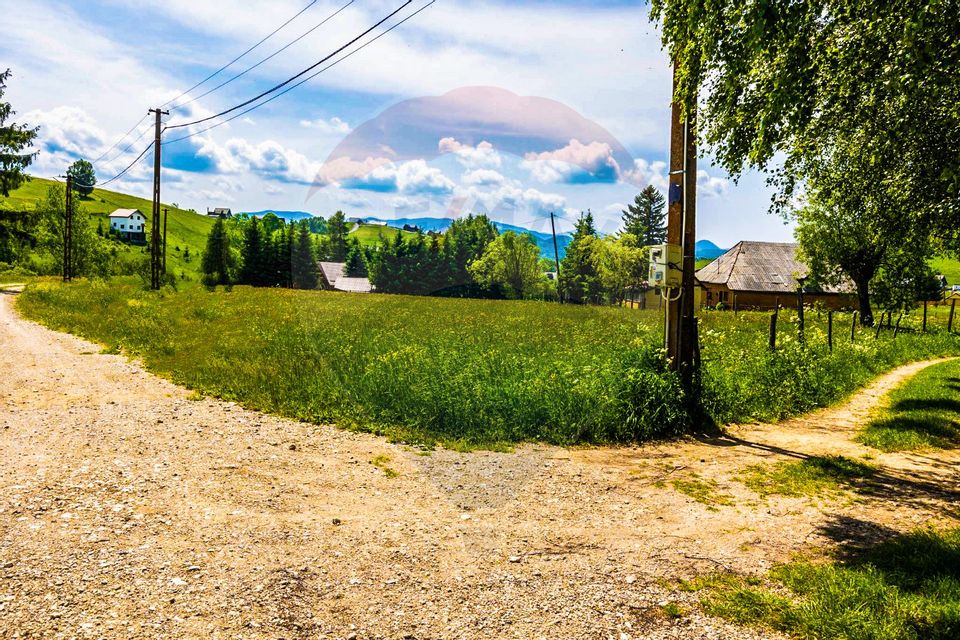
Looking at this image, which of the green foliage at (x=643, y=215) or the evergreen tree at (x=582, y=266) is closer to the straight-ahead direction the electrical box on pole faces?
the evergreen tree

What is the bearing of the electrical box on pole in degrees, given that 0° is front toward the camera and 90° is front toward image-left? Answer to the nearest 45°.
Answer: approximately 45°

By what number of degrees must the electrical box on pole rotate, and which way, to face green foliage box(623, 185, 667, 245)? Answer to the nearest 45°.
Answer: approximately 135° to its right
